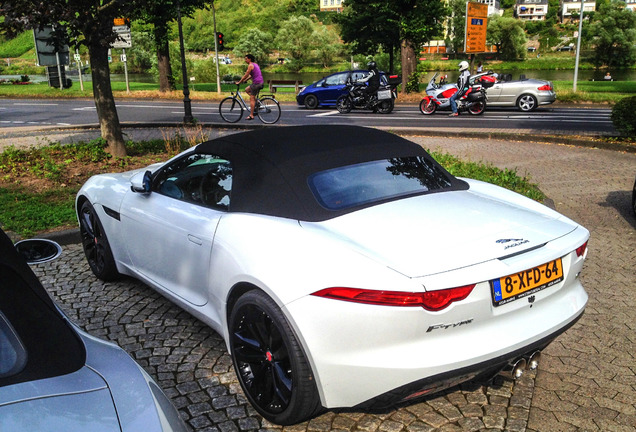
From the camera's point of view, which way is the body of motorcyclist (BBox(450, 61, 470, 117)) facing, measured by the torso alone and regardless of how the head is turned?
to the viewer's left

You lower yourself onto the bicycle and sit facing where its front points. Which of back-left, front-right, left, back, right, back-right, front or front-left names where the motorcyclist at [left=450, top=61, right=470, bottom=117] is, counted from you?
back

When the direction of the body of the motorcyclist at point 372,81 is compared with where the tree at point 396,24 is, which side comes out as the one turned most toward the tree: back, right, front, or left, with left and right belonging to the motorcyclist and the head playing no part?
right

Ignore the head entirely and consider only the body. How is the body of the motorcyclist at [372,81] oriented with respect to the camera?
to the viewer's left

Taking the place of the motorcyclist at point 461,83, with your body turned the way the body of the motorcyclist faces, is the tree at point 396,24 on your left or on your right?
on your right

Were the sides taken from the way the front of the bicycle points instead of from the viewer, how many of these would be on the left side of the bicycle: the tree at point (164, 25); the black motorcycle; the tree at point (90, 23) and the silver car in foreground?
2

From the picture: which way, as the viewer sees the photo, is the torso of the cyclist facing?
to the viewer's left

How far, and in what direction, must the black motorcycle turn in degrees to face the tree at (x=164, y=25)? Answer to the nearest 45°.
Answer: approximately 45° to its right

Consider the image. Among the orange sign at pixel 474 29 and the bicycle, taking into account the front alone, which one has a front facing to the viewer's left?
the bicycle

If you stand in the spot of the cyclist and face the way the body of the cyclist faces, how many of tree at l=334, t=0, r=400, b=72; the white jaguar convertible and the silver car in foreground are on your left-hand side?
2

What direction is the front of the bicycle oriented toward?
to the viewer's left
